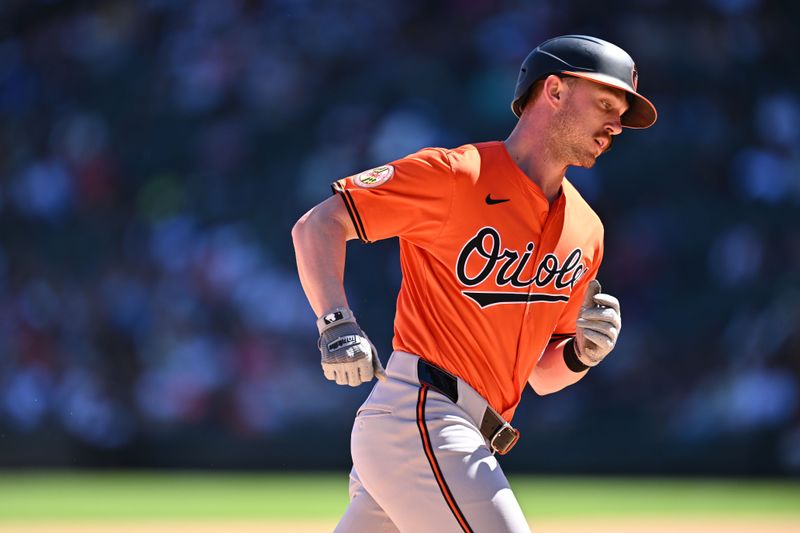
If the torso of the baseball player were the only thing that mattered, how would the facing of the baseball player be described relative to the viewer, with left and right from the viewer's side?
facing the viewer and to the right of the viewer
